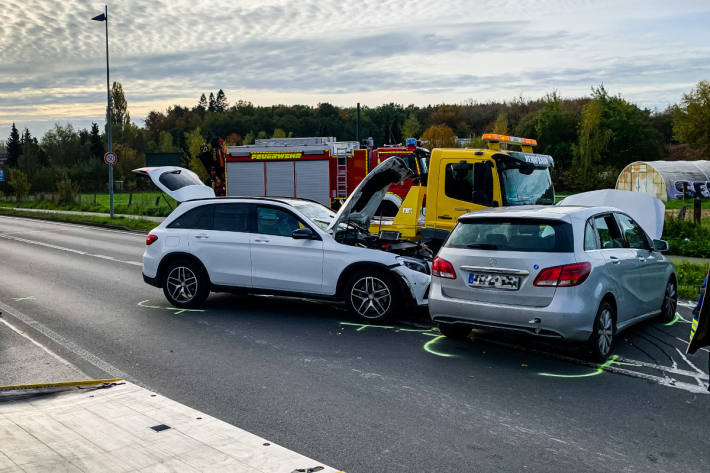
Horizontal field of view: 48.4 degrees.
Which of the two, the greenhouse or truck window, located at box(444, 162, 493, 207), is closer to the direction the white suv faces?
the truck window

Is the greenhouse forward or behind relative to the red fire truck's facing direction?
forward

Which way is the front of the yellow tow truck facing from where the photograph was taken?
facing the viewer and to the right of the viewer

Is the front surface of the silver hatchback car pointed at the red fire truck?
no

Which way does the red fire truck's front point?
to the viewer's right

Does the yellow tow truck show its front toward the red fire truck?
no

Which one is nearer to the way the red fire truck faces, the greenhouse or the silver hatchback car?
the greenhouse

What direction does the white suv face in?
to the viewer's right

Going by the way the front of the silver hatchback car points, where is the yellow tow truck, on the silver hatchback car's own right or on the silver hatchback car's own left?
on the silver hatchback car's own left

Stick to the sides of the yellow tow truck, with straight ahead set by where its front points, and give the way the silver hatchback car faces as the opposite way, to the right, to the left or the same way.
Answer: to the left

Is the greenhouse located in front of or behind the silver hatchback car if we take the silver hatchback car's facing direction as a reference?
in front

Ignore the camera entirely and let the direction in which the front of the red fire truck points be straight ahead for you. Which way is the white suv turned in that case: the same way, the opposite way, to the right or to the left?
the same way

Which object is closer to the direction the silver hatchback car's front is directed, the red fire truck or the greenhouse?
the greenhouse

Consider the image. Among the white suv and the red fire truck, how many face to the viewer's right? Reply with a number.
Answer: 2

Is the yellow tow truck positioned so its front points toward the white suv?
no
